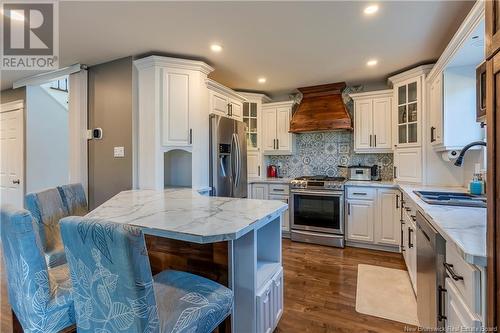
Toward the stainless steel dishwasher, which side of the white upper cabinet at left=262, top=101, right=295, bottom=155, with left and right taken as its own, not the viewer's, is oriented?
front

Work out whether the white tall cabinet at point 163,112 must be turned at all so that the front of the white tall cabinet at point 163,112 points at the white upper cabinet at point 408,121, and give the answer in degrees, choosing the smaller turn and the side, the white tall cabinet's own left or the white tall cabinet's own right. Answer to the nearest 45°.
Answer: approximately 45° to the white tall cabinet's own left

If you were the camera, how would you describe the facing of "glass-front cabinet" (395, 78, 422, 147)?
facing the viewer and to the left of the viewer

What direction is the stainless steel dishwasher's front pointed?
to the viewer's left

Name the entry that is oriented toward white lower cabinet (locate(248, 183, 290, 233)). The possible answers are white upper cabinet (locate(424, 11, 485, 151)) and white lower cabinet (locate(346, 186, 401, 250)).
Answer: the white upper cabinet

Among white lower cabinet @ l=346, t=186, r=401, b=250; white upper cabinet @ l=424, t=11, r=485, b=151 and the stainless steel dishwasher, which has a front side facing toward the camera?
the white lower cabinet

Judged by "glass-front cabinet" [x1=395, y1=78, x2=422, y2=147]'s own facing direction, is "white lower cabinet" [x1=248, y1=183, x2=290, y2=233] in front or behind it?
in front

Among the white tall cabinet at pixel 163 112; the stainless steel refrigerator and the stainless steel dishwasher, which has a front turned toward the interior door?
the stainless steel dishwasher

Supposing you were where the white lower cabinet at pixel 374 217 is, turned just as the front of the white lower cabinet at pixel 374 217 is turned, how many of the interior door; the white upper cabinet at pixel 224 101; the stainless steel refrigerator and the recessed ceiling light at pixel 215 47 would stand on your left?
0

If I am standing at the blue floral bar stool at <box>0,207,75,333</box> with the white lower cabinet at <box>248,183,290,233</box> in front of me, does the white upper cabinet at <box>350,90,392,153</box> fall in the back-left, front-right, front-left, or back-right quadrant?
front-right

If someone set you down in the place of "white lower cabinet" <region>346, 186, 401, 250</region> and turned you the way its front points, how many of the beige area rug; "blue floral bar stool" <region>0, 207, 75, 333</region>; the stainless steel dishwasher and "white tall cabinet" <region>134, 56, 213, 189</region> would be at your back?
0

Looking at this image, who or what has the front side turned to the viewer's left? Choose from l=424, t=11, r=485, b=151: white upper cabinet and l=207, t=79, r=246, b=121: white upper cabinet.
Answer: l=424, t=11, r=485, b=151: white upper cabinet

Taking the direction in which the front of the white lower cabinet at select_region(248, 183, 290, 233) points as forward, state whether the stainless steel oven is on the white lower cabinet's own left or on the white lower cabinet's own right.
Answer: on the white lower cabinet's own left

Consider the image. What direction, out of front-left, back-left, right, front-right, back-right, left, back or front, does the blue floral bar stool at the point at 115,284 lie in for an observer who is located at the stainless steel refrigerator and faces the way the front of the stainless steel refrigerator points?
front-right

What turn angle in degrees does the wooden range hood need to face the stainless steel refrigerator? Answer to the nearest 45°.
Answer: approximately 45° to its right

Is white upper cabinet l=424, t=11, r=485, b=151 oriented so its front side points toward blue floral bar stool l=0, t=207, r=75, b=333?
no

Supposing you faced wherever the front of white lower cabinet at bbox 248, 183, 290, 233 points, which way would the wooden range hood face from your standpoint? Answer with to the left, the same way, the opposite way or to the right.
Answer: the same way

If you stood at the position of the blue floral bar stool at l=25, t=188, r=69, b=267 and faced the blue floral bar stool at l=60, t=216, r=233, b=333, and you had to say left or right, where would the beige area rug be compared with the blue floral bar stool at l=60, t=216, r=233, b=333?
left

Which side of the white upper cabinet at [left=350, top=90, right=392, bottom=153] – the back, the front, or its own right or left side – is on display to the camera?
front

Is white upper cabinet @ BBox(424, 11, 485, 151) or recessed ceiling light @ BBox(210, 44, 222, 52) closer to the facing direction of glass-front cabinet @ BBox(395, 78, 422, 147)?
the recessed ceiling light

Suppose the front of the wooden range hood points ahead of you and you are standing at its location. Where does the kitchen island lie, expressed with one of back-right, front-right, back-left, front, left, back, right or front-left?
front

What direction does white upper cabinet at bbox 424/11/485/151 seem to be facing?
to the viewer's left

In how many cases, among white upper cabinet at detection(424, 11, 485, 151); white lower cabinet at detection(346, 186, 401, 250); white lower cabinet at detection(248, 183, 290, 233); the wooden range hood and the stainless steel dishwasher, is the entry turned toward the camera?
3

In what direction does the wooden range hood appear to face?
toward the camera
